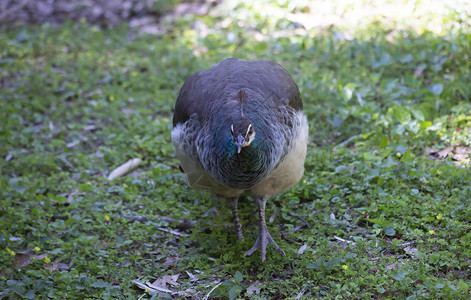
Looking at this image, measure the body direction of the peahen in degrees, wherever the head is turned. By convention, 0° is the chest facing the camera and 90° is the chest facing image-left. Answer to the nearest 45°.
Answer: approximately 0°

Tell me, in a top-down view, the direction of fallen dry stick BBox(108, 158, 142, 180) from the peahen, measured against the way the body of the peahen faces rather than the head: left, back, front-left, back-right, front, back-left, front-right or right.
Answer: back-right

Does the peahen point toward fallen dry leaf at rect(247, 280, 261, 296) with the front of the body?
yes

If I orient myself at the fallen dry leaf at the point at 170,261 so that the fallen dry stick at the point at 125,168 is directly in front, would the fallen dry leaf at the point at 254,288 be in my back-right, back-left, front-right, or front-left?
back-right
